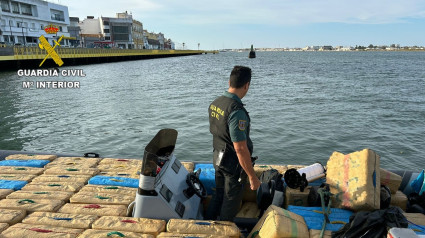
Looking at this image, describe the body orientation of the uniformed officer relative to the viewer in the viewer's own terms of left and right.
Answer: facing away from the viewer and to the right of the viewer

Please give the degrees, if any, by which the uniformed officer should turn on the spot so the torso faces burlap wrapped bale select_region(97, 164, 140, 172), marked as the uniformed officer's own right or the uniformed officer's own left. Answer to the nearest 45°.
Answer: approximately 90° to the uniformed officer's own left

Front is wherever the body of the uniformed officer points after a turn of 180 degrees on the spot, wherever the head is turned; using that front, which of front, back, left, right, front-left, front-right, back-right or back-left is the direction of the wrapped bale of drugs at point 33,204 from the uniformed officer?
front-right

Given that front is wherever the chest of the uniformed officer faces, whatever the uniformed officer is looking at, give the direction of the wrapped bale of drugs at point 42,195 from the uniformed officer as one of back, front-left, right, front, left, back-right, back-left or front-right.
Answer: back-left

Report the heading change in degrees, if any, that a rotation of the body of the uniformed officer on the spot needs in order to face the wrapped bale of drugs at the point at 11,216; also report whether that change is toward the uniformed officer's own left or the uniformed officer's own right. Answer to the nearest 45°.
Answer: approximately 135° to the uniformed officer's own left

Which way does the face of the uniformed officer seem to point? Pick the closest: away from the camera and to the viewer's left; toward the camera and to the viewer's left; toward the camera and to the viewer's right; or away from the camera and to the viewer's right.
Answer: away from the camera and to the viewer's right

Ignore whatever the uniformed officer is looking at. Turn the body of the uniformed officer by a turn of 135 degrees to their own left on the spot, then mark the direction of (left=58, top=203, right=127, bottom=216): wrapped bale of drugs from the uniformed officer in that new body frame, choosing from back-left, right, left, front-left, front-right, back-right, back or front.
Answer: front

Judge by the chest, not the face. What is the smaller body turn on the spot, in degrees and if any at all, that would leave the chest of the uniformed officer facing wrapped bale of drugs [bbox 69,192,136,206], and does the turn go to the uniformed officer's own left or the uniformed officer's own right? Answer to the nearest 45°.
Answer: approximately 135° to the uniformed officer's own left

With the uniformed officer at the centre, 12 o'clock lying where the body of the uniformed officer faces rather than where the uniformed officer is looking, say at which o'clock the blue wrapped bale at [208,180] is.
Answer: The blue wrapped bale is roughly at 10 o'clock from the uniformed officer.

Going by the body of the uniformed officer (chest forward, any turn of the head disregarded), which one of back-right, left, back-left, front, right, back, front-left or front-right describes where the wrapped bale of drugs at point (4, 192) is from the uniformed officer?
back-left
